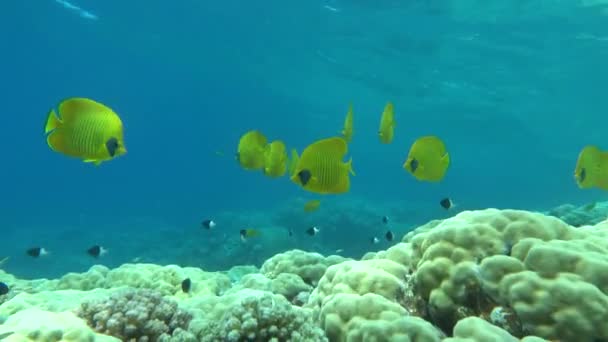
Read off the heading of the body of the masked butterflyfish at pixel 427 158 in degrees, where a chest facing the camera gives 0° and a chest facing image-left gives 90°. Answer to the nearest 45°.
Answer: approximately 90°

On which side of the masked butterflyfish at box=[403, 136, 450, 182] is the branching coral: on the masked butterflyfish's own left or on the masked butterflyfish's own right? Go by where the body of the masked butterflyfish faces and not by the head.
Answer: on the masked butterflyfish's own left

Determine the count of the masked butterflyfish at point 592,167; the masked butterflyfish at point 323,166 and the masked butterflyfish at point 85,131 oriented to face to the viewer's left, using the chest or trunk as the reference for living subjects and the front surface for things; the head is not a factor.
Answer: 2

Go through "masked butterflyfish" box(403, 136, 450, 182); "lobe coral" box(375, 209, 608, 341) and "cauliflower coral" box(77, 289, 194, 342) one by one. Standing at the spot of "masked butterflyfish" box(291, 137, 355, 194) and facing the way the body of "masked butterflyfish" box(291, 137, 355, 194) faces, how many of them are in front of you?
1

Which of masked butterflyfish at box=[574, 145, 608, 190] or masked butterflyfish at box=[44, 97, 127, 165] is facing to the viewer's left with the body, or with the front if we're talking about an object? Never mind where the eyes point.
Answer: masked butterflyfish at box=[574, 145, 608, 190]

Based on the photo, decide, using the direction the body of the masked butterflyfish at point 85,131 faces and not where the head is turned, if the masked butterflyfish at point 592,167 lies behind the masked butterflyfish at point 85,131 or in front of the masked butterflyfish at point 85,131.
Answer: in front

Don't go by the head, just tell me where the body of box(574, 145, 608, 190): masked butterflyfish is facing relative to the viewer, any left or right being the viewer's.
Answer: facing to the left of the viewer

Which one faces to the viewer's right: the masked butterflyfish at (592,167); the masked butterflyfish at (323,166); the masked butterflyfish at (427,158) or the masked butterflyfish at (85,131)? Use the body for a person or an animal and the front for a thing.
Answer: the masked butterflyfish at (85,131)

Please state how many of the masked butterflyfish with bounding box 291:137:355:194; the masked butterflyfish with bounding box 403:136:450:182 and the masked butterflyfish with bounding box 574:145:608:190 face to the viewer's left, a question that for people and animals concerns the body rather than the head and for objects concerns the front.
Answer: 3

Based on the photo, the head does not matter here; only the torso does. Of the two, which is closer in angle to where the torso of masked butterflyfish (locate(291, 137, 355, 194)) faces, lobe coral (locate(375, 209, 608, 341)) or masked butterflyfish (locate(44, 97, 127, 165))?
the masked butterflyfish

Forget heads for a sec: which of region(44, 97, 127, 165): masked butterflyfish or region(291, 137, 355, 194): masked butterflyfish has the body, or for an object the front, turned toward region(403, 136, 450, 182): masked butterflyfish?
region(44, 97, 127, 165): masked butterflyfish

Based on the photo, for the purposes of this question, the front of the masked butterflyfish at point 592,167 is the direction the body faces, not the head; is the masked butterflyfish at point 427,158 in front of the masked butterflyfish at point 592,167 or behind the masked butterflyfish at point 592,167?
in front

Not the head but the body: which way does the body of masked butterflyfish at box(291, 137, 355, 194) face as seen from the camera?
to the viewer's left
